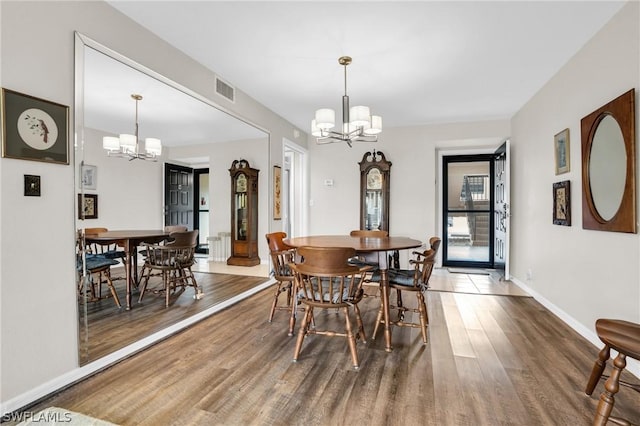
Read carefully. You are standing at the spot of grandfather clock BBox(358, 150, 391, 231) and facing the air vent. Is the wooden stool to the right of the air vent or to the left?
left

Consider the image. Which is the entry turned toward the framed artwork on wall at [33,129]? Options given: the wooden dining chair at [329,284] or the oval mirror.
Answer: the oval mirror

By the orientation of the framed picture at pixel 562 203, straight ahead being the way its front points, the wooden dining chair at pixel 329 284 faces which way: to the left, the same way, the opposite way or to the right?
to the right

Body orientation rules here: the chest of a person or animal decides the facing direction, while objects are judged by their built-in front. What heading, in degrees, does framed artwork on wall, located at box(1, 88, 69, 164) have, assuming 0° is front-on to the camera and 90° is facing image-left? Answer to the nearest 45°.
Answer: approximately 315°

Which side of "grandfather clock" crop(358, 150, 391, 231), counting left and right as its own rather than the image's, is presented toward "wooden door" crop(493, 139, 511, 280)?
left

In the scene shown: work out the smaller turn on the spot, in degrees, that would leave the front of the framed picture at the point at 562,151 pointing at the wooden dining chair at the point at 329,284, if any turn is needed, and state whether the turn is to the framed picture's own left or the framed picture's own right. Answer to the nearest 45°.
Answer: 0° — it already faces it

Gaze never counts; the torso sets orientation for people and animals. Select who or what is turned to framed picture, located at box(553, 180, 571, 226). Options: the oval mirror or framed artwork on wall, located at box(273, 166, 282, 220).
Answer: the framed artwork on wall

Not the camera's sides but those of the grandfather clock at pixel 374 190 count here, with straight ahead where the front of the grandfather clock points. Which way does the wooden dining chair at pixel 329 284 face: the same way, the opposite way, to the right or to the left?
the opposite way

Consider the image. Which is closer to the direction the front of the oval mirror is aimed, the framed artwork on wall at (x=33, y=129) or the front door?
the framed artwork on wall

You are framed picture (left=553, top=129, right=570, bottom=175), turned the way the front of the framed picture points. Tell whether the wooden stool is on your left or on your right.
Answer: on your left

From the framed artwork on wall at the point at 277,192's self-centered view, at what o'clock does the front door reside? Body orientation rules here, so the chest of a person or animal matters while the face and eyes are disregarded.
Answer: The front door is roughly at 10 o'clock from the framed artwork on wall.

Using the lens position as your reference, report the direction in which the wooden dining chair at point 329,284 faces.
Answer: facing away from the viewer
